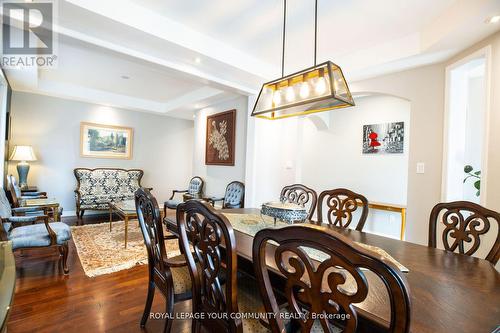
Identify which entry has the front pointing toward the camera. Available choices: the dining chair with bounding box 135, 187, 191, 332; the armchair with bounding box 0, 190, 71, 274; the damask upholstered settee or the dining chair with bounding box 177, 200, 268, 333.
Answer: the damask upholstered settee

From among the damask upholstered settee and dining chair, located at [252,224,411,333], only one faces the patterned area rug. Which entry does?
the damask upholstered settee

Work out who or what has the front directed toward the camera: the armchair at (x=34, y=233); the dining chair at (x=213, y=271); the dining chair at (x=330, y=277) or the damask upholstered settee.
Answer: the damask upholstered settee

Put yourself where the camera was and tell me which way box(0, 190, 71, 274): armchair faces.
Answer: facing to the right of the viewer

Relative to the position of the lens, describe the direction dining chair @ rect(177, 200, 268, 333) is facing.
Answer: facing away from the viewer and to the right of the viewer

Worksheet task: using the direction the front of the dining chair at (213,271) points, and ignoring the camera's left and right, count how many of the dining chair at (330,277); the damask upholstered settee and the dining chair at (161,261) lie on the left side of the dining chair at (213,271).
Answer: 2

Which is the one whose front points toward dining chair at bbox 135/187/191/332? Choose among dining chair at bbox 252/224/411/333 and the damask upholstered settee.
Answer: the damask upholstered settee

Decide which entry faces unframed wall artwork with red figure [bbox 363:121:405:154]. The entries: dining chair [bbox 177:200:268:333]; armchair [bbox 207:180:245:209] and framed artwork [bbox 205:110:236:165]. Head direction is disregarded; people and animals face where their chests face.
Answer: the dining chair

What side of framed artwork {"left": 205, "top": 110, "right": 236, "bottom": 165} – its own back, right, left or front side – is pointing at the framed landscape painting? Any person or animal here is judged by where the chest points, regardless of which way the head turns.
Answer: right

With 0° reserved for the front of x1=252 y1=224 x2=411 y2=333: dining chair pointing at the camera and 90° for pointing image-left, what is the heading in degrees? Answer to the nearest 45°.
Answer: approximately 225°

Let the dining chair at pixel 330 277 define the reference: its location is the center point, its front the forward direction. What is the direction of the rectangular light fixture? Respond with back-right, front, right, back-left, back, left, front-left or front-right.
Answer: front-left

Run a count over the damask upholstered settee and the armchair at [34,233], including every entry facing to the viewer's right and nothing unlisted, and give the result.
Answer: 1
